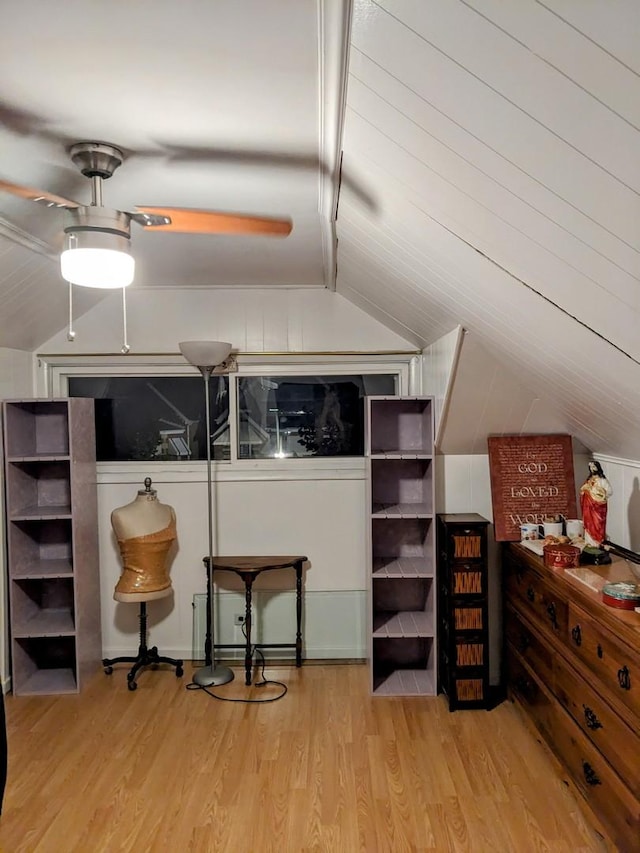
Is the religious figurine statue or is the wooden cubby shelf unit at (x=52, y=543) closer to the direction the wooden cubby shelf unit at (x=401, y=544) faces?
the religious figurine statue

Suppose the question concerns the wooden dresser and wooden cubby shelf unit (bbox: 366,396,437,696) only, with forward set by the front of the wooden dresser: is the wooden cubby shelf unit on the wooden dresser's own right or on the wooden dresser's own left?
on the wooden dresser's own right

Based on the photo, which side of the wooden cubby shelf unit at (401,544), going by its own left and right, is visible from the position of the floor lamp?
right

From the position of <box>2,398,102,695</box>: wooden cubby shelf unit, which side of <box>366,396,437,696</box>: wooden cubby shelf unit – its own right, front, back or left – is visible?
right

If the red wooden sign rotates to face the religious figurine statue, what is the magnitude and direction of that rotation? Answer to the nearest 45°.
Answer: approximately 45° to its left

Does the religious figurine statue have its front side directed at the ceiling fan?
yes
